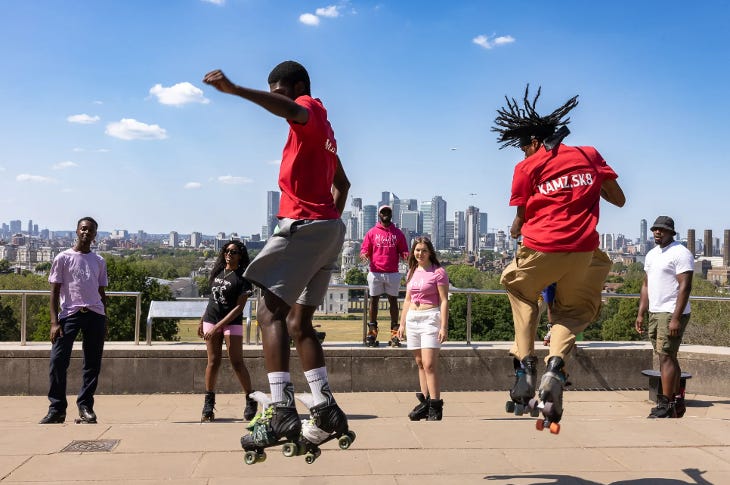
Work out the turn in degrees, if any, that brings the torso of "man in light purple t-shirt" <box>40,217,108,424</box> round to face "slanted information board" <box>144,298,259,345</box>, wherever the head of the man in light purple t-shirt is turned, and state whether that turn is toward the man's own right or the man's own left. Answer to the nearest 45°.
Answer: approximately 135° to the man's own left

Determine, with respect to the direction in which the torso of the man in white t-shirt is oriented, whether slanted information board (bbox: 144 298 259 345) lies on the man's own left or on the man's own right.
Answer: on the man's own right

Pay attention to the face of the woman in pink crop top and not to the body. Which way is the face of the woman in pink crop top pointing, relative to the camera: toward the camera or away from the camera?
toward the camera

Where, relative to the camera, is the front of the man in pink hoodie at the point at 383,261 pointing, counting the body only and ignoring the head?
toward the camera

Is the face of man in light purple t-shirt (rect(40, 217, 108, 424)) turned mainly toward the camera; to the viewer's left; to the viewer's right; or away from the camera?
toward the camera

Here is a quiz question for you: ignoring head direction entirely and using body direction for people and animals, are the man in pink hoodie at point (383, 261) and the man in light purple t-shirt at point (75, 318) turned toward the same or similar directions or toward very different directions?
same or similar directions

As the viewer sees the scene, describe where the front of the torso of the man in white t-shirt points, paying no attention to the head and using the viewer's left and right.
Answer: facing the viewer and to the left of the viewer

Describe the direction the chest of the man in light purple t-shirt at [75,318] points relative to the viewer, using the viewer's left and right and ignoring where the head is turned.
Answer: facing the viewer

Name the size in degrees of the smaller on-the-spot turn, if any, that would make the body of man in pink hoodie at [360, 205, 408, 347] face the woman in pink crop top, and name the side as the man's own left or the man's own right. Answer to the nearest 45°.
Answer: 0° — they already face them

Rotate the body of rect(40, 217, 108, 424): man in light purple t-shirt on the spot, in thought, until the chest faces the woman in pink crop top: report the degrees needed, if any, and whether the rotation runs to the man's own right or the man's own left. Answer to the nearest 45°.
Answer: approximately 90° to the man's own left

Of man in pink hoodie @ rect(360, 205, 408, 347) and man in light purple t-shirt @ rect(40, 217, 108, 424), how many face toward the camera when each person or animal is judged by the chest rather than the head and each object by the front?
2

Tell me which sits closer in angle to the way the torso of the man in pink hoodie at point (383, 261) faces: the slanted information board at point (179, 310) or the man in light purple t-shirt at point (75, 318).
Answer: the man in light purple t-shirt

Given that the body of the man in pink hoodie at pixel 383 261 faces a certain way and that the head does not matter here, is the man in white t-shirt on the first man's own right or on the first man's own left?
on the first man's own left

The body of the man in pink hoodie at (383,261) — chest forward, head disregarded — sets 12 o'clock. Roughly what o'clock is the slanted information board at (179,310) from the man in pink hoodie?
The slanted information board is roughly at 3 o'clock from the man in pink hoodie.
